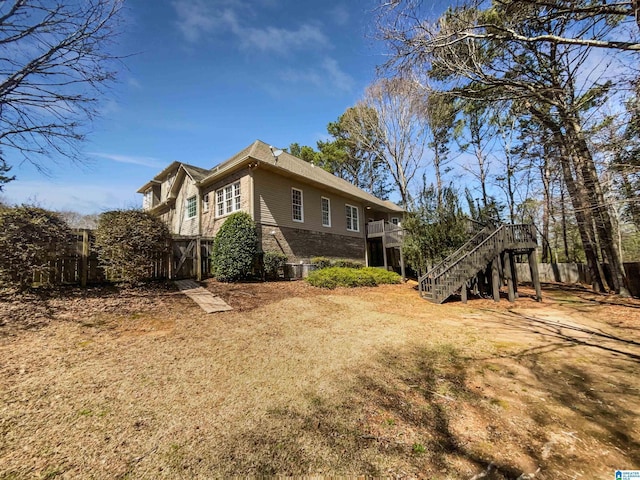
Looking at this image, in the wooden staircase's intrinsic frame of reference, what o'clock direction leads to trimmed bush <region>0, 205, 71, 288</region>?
The trimmed bush is roughly at 12 o'clock from the wooden staircase.

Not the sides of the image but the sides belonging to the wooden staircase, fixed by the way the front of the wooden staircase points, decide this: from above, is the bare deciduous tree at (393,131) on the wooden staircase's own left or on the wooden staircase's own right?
on the wooden staircase's own right

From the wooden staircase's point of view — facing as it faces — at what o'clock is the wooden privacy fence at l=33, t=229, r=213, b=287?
The wooden privacy fence is roughly at 12 o'clock from the wooden staircase.

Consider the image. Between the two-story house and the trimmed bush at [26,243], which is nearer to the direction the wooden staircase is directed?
the trimmed bush

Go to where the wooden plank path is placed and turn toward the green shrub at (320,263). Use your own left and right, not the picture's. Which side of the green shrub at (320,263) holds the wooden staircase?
right

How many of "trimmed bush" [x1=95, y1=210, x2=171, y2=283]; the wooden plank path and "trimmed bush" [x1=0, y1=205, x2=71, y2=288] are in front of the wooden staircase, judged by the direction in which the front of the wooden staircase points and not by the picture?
3

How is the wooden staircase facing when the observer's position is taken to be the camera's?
facing the viewer and to the left of the viewer

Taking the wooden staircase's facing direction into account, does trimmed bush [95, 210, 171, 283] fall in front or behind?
in front

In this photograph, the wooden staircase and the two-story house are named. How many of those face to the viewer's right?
0

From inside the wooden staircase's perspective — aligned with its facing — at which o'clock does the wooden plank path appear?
The wooden plank path is roughly at 12 o'clock from the wooden staircase.

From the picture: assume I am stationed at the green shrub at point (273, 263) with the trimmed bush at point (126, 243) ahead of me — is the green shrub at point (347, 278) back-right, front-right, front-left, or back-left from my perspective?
back-left
